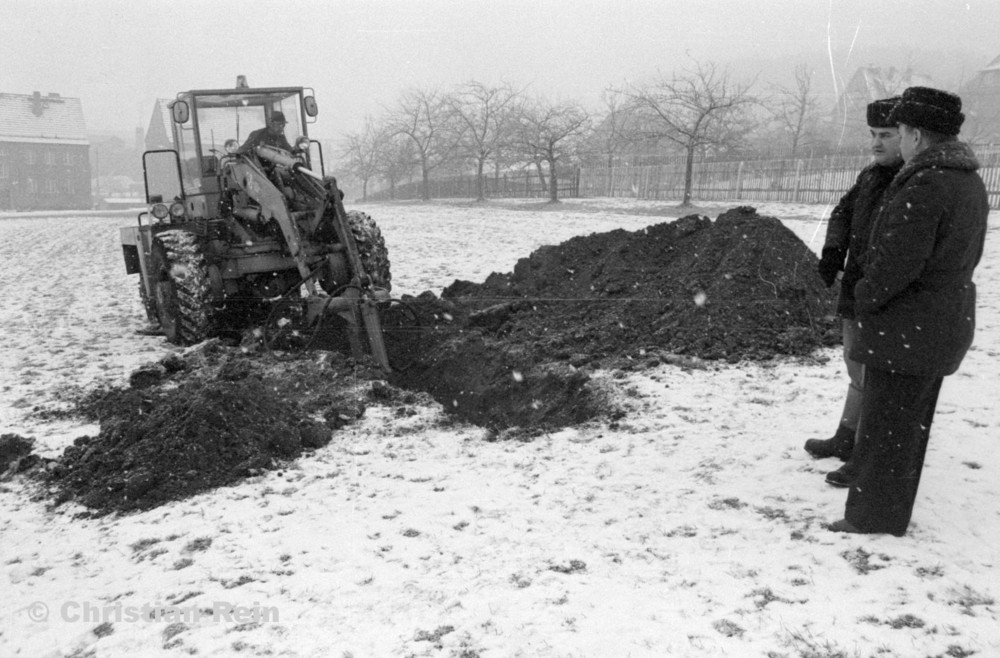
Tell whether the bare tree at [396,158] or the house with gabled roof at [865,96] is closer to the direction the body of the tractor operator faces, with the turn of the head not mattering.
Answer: the house with gabled roof

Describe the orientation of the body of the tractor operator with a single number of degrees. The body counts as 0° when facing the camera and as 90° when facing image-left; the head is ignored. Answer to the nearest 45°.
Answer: approximately 315°

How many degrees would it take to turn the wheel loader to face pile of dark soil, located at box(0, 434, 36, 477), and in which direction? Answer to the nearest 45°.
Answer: approximately 90° to its right

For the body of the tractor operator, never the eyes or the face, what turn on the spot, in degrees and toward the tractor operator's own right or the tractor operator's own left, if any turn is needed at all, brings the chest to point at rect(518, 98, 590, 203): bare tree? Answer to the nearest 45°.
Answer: approximately 90° to the tractor operator's own left

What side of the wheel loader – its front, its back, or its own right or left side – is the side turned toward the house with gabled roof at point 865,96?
left

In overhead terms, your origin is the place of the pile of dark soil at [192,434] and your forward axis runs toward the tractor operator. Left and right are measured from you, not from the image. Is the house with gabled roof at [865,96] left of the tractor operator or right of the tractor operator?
right

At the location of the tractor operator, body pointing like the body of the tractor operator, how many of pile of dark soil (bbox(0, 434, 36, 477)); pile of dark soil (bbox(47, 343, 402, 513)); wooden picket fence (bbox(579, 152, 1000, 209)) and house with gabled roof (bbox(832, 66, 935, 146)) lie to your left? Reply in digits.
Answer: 2

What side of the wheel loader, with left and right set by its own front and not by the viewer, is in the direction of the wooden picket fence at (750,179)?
left

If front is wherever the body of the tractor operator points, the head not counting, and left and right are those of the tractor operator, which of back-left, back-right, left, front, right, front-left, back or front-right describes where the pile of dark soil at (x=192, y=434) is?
front-right

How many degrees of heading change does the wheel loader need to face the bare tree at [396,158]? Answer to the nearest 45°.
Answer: approximately 135° to its left

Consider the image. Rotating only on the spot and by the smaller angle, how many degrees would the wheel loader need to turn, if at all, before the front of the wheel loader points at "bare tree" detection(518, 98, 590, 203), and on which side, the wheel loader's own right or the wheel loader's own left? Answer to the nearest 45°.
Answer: approximately 90° to the wheel loader's own left

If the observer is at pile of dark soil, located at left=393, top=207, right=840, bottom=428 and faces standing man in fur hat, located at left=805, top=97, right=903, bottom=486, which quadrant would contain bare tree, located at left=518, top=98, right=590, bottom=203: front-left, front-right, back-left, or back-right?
back-left
